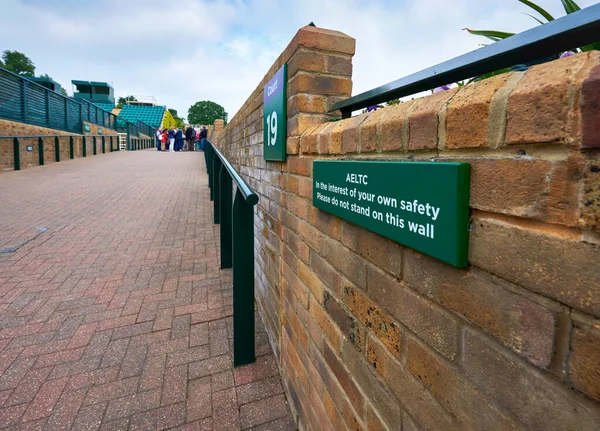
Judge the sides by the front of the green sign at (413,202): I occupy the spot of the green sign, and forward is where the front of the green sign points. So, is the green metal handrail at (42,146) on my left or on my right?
on my right

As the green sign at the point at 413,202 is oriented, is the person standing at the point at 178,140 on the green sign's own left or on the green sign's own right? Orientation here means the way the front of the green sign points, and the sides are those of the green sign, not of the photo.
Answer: on the green sign's own right

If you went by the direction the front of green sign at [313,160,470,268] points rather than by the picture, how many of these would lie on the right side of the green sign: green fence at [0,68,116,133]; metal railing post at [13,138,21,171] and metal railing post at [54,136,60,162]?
3

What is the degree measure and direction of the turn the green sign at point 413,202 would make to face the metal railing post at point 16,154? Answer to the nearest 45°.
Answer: approximately 90° to its right

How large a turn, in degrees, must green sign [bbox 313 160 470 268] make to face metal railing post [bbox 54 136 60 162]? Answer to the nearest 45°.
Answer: approximately 90° to its right

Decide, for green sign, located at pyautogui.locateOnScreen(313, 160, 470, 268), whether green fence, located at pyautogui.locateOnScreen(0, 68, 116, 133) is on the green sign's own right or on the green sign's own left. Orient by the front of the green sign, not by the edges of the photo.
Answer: on the green sign's own right

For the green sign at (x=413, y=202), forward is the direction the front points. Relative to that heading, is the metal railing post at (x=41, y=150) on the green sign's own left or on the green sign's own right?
on the green sign's own right

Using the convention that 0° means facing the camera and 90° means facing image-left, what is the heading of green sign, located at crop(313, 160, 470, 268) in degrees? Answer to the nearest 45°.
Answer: approximately 45°
